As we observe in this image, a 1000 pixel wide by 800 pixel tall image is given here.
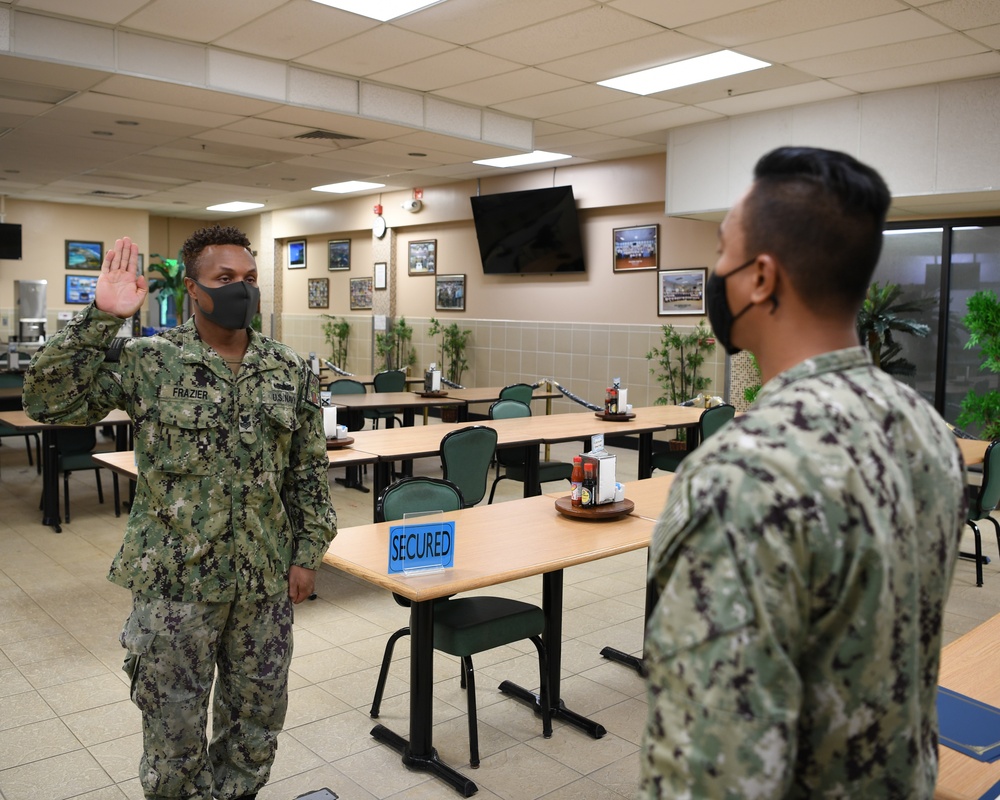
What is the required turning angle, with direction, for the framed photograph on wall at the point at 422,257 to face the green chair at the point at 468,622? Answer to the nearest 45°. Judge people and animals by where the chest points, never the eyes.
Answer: approximately 45° to its left

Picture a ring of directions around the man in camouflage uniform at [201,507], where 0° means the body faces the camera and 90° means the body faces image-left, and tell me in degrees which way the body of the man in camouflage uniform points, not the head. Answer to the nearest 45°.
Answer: approximately 315°

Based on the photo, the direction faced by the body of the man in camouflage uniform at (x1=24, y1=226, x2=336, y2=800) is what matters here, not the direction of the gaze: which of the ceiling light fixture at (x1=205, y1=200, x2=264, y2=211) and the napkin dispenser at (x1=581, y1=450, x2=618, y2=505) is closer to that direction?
the napkin dispenser

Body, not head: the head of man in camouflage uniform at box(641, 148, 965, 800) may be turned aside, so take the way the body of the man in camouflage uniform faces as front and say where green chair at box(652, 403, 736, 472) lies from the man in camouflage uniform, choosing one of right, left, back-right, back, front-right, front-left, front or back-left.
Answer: front-right

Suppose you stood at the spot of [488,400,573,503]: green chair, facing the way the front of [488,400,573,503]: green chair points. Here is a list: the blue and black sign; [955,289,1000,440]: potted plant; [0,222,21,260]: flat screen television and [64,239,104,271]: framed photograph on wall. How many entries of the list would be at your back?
2

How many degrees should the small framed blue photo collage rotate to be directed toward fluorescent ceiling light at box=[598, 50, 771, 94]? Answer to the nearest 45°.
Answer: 0° — it already faces it
